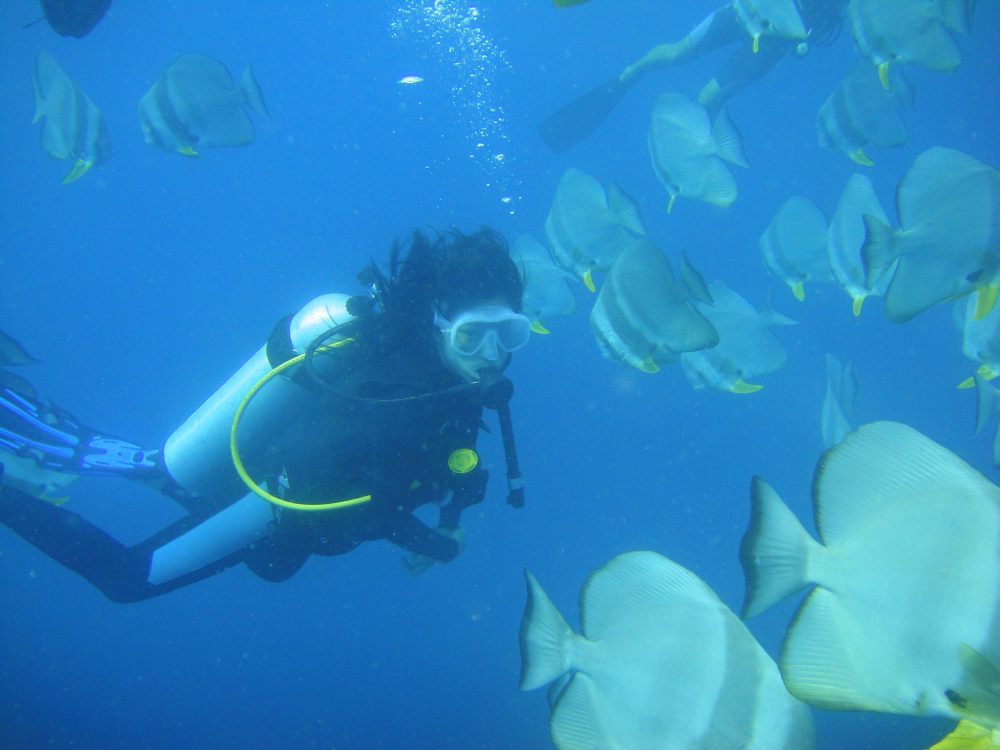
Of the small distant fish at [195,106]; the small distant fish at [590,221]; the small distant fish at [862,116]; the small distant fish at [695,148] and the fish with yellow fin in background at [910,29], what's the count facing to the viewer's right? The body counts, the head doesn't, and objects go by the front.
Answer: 0

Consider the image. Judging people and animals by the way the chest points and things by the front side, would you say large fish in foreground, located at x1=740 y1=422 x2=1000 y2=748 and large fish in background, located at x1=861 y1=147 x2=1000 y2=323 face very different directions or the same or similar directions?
same or similar directions

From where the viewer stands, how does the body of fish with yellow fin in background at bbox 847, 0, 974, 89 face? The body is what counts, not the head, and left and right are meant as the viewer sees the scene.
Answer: facing to the left of the viewer

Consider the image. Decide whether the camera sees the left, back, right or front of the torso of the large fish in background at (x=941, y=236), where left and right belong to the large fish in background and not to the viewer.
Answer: right

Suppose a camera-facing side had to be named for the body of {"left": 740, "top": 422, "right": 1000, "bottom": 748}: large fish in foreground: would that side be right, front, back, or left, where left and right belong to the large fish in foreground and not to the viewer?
right

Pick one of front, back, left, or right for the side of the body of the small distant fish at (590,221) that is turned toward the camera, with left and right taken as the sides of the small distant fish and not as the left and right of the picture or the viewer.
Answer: left

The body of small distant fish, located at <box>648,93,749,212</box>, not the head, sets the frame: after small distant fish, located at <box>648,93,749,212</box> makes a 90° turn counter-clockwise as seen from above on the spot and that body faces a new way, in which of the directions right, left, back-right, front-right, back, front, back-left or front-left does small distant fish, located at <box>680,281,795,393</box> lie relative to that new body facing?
front

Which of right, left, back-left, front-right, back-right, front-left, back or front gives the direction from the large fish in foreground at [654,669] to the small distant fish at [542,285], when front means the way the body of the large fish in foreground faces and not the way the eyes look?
left

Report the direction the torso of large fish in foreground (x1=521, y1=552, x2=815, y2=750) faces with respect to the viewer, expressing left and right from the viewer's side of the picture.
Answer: facing to the right of the viewer

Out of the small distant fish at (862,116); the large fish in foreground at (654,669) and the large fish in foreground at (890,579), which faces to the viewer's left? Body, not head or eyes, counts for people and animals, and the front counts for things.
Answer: the small distant fish

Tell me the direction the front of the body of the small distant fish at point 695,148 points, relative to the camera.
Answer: to the viewer's left
